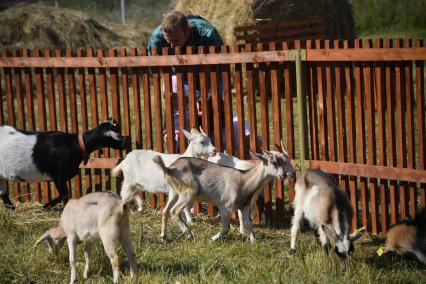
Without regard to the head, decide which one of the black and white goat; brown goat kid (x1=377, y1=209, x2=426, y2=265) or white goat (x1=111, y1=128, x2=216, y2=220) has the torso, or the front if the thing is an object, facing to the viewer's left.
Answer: the brown goat kid

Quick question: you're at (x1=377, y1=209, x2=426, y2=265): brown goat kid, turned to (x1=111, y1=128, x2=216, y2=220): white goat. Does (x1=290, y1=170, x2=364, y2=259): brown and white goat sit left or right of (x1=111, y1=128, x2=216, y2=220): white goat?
left

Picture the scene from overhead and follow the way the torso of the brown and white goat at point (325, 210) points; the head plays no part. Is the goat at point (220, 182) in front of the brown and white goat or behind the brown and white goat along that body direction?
behind

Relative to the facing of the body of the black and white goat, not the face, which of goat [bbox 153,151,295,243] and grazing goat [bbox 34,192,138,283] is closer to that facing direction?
the goat

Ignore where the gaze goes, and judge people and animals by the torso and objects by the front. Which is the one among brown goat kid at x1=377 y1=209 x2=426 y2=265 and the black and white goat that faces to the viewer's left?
the brown goat kid

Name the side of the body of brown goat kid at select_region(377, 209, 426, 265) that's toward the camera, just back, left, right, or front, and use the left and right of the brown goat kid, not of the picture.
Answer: left

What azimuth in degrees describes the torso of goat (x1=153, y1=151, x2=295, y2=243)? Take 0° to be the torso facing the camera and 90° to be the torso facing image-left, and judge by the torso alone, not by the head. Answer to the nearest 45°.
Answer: approximately 270°

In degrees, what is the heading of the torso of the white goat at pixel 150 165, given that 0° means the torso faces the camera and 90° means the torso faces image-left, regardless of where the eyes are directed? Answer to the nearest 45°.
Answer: approximately 270°

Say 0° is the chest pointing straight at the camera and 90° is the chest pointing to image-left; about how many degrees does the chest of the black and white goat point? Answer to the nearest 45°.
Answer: approximately 270°
